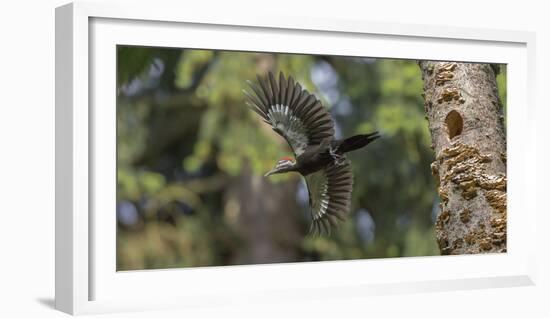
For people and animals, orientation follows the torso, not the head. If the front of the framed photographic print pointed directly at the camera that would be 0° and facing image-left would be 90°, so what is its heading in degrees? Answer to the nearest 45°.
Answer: approximately 315°
